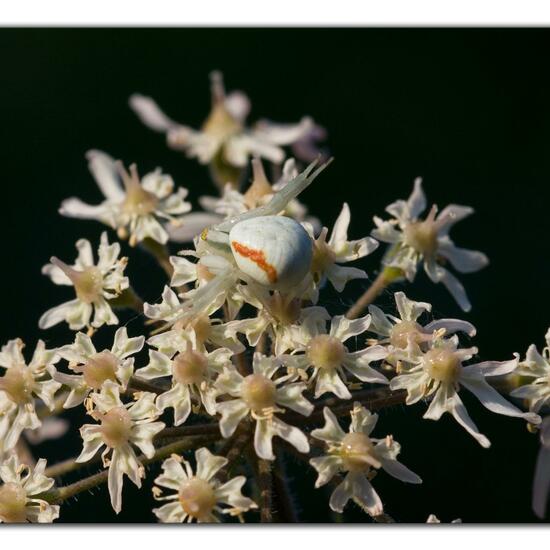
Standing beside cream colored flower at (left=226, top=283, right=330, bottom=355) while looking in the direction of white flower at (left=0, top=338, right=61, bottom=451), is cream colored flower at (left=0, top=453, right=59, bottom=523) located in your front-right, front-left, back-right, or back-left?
front-left

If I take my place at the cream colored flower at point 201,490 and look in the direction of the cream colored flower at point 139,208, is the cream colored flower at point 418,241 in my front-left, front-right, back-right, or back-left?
front-right

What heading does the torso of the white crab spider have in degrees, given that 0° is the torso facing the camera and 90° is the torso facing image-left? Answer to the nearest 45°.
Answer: approximately 90°

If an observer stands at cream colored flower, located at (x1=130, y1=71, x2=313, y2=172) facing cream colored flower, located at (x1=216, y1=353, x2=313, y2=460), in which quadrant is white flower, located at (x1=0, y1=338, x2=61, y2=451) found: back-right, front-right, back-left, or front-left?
front-right
